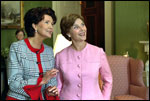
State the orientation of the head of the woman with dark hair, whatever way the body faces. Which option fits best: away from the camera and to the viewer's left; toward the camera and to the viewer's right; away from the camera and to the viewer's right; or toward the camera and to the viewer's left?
toward the camera and to the viewer's right

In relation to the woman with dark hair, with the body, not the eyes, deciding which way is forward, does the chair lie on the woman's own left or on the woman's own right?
on the woman's own left

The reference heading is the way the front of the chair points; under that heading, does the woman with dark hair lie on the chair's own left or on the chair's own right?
on the chair's own right

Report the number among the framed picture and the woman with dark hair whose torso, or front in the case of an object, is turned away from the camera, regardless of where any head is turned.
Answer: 0

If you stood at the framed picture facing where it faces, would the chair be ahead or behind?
ahead

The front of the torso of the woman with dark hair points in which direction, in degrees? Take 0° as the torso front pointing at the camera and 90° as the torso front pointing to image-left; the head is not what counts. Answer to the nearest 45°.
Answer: approximately 315°

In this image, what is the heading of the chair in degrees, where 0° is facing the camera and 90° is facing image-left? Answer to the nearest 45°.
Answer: approximately 315°

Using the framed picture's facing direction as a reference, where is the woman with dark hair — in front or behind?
in front
